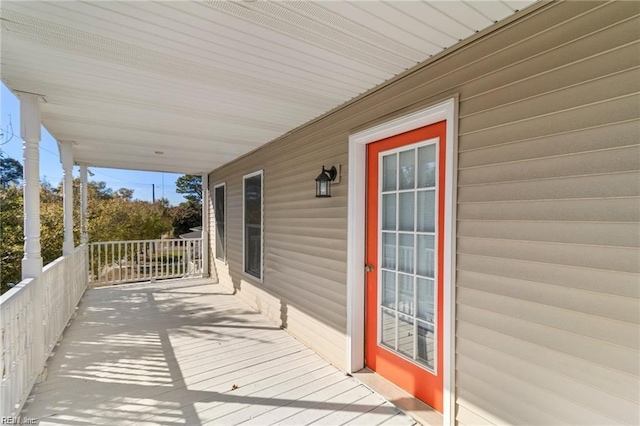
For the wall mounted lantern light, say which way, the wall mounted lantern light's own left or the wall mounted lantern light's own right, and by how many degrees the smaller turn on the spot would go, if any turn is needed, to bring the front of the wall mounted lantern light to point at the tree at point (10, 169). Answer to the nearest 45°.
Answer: approximately 90° to the wall mounted lantern light's own right

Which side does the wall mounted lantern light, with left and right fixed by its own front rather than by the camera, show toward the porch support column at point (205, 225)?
right

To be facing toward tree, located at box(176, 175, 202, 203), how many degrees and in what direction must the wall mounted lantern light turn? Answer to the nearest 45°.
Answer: approximately 90° to its right

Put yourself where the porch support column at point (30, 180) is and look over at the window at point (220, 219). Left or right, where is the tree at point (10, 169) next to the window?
left

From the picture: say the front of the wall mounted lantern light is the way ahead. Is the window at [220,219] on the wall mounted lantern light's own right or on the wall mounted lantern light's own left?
on the wall mounted lantern light's own right

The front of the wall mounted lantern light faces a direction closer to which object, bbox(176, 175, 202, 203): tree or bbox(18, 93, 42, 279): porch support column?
the porch support column

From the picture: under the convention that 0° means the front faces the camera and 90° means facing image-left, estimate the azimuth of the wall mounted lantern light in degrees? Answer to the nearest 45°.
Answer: approximately 45°

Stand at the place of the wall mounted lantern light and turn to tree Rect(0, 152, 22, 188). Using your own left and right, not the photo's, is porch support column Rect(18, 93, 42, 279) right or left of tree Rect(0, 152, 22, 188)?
left

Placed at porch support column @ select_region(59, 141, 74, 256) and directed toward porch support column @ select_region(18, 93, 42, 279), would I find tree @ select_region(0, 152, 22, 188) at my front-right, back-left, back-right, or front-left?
back-right
